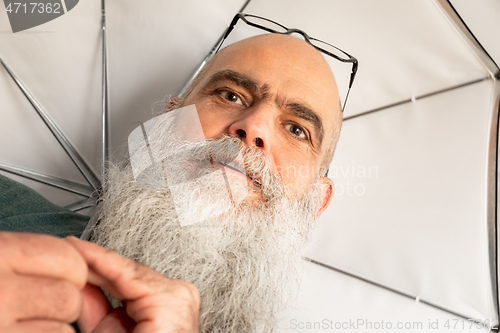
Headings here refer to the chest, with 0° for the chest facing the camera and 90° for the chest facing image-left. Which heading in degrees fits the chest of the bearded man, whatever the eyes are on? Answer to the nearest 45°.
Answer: approximately 0°
